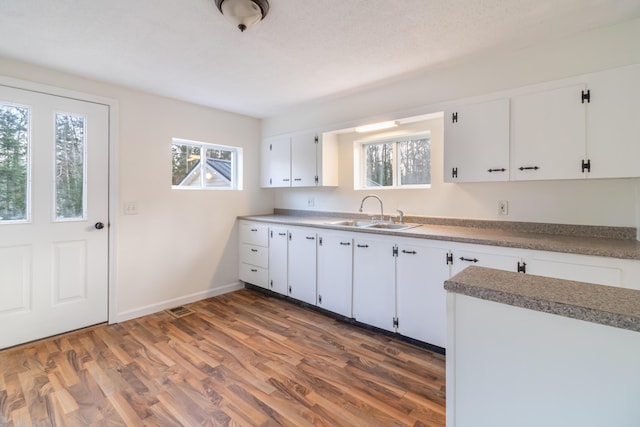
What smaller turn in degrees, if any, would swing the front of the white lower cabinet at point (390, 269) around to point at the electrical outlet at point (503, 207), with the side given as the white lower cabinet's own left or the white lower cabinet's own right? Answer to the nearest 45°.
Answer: approximately 135° to the white lower cabinet's own left

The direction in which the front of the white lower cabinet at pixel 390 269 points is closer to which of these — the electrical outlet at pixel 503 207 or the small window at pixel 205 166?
the small window

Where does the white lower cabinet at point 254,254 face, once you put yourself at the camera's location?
facing the viewer and to the left of the viewer

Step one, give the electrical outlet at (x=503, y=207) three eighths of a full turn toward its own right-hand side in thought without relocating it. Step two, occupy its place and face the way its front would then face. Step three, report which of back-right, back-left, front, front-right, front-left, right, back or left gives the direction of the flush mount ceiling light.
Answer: left

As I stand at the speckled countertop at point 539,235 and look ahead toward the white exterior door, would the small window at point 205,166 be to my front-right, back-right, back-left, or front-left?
front-right

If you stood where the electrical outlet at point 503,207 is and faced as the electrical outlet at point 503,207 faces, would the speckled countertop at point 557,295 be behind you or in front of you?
in front

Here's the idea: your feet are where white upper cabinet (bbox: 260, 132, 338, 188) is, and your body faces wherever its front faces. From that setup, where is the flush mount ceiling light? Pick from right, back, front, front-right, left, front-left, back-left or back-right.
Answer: front-left

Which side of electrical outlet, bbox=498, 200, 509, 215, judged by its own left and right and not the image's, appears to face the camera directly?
front

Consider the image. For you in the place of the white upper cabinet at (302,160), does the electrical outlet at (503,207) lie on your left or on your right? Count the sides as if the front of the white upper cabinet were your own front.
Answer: on your left

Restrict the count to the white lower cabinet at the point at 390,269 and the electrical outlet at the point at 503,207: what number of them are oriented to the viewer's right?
0

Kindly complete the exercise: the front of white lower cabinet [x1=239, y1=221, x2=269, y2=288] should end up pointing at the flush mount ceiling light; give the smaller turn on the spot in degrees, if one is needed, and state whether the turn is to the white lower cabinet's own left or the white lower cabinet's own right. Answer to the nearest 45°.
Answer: approximately 45° to the white lower cabinet's own left

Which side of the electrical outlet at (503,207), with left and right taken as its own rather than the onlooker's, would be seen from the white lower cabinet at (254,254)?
right

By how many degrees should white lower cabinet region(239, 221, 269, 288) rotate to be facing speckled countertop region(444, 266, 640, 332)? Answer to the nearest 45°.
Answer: approximately 45° to its left

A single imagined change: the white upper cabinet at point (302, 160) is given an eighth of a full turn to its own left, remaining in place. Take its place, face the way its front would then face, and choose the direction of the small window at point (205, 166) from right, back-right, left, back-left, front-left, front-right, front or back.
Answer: right

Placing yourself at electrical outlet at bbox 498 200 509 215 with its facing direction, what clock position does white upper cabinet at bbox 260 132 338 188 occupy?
The white upper cabinet is roughly at 3 o'clock from the electrical outlet.

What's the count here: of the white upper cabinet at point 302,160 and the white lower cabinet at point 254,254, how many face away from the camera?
0

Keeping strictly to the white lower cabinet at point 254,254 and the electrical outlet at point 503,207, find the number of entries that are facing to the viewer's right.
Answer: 0
